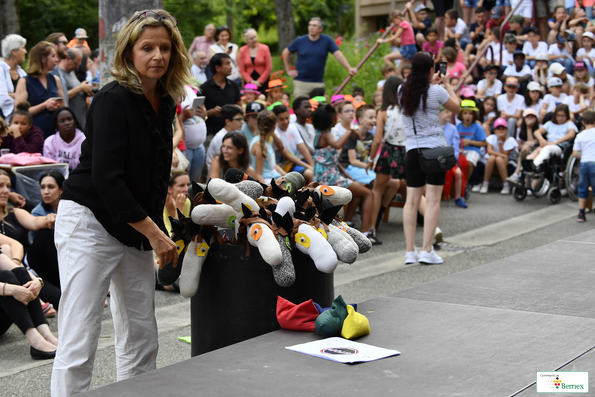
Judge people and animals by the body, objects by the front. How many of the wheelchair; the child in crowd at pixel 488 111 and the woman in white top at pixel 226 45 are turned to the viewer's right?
0

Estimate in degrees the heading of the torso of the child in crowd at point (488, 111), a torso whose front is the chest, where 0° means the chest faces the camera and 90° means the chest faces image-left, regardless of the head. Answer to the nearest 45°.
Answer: approximately 45°

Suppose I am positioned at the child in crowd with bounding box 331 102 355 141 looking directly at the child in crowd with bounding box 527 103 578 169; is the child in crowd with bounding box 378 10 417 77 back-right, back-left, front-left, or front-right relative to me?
front-left

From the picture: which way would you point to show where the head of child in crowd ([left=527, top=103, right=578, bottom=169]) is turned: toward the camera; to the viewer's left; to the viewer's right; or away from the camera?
toward the camera

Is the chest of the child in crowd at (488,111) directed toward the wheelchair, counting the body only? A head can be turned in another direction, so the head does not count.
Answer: no

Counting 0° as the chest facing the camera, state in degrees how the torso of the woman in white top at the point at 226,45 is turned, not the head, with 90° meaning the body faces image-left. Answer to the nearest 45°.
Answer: approximately 0°

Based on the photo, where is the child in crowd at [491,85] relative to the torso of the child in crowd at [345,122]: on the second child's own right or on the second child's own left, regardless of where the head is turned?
on the second child's own left

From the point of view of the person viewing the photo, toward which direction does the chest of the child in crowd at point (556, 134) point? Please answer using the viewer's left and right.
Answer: facing the viewer and to the left of the viewer

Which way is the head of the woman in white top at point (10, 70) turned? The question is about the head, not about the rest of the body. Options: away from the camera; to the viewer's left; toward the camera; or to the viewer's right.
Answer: to the viewer's right

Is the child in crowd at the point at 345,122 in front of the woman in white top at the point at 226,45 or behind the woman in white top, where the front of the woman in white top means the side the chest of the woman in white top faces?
in front

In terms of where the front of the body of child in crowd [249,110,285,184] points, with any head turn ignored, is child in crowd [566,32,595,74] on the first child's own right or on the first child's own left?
on the first child's own left

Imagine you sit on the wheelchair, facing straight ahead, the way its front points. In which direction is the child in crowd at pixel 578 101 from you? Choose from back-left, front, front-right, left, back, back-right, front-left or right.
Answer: back-right

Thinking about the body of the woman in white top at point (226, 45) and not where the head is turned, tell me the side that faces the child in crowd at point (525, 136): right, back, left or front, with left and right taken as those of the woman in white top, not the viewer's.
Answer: left

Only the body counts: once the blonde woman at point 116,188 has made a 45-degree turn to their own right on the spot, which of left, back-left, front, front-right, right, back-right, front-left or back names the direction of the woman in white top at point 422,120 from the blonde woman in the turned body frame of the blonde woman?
back-left

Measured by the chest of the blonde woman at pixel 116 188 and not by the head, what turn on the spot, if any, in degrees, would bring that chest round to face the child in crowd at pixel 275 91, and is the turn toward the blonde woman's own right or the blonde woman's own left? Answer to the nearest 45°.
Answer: approximately 135° to the blonde woman's own left

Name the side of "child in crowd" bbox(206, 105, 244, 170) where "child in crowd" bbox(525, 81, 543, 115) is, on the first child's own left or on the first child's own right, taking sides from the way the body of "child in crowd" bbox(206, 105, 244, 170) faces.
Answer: on the first child's own left
